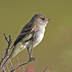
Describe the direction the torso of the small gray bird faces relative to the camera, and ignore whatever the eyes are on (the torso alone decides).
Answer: to the viewer's right
